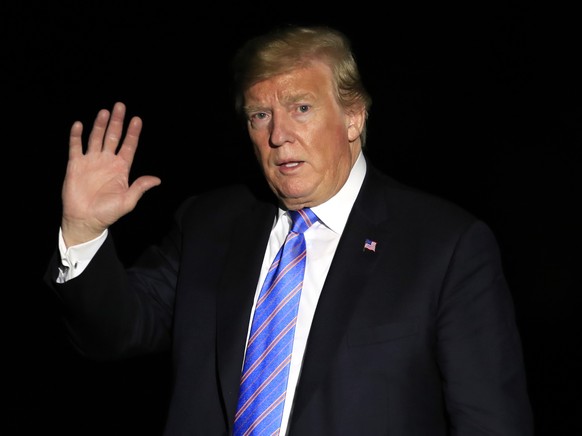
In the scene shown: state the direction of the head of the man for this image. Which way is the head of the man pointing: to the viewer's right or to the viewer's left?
to the viewer's left
